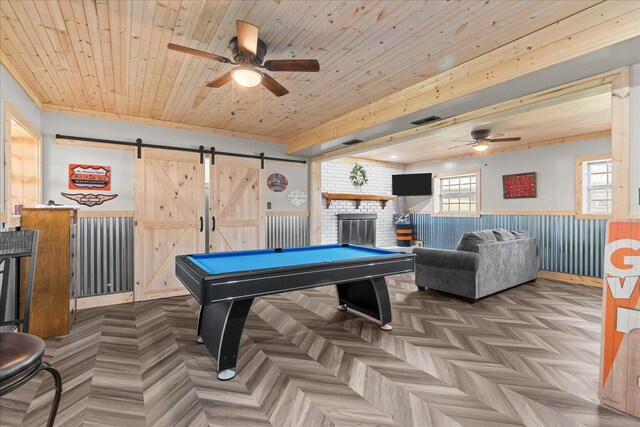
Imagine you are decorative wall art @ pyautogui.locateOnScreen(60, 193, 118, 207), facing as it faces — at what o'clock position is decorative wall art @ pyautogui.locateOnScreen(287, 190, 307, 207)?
decorative wall art @ pyautogui.locateOnScreen(287, 190, 307, 207) is roughly at 9 o'clock from decorative wall art @ pyautogui.locateOnScreen(60, 193, 118, 207).

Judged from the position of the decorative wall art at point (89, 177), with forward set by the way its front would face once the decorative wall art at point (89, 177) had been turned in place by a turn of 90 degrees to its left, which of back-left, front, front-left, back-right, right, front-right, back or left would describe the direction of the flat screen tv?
front

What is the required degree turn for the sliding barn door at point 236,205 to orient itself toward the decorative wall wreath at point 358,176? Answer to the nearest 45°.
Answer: approximately 135° to its left

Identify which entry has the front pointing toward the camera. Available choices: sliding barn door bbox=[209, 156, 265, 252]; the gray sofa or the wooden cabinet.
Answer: the sliding barn door

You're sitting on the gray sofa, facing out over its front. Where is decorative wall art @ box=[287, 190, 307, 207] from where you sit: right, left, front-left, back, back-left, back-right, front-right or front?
front-left

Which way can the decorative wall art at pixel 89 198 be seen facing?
toward the camera

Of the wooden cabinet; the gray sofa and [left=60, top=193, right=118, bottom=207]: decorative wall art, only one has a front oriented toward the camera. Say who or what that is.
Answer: the decorative wall art

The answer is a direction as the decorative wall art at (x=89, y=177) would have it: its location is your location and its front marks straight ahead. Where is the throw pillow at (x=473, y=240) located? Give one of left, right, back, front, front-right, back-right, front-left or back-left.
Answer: front-left
